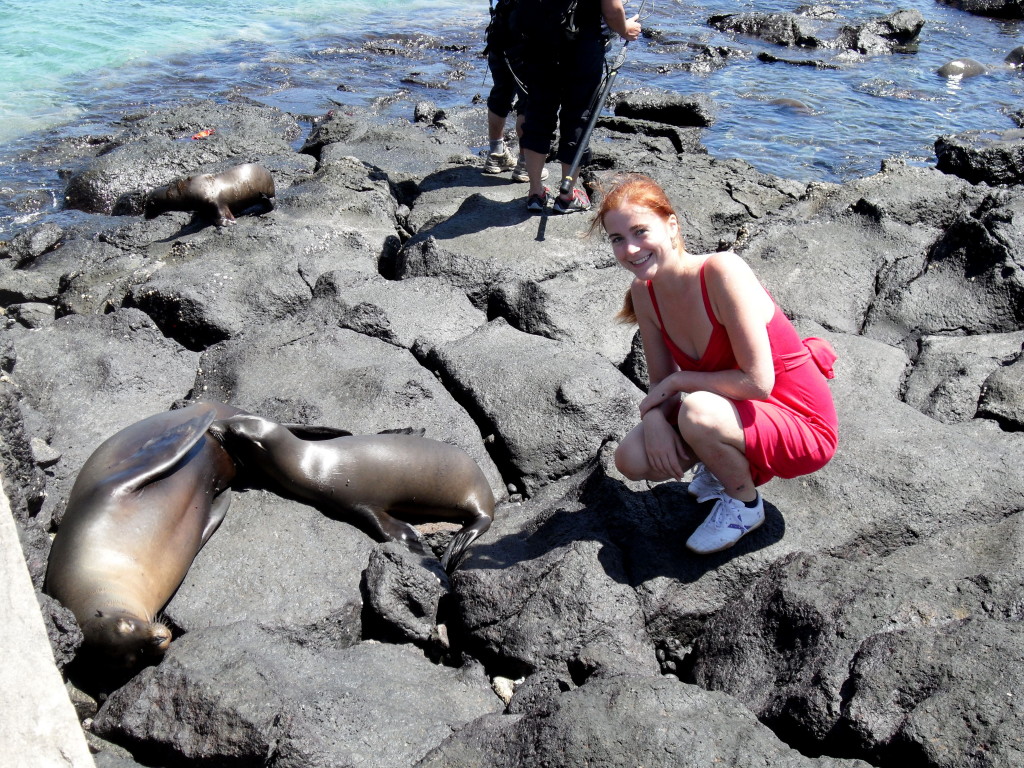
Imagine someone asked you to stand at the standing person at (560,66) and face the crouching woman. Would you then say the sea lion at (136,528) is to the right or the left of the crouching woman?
right

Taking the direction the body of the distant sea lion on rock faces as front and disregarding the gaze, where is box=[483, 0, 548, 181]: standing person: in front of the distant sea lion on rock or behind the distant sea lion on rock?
behind

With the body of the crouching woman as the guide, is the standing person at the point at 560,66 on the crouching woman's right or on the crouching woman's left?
on the crouching woman's right

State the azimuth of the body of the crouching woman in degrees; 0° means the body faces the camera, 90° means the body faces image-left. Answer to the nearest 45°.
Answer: approximately 45°

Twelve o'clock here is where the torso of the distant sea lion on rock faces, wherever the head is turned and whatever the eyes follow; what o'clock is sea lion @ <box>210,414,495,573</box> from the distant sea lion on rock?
The sea lion is roughly at 9 o'clock from the distant sea lion on rock.

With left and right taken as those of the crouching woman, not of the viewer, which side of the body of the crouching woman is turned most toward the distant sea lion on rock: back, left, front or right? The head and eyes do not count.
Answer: right

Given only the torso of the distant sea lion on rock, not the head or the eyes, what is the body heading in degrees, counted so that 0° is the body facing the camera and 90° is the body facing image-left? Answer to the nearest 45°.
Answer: approximately 90°

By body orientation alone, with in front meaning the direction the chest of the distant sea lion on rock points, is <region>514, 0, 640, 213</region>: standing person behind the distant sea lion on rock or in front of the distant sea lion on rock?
behind

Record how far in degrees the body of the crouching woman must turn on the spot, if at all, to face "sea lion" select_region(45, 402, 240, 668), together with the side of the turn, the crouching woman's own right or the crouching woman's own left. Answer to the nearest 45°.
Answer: approximately 45° to the crouching woman's own right
